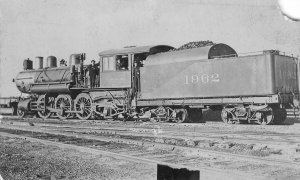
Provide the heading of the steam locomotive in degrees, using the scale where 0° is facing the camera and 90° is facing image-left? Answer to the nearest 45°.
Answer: approximately 135°

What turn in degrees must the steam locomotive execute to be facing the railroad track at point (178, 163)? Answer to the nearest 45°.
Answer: approximately 135° to its left
